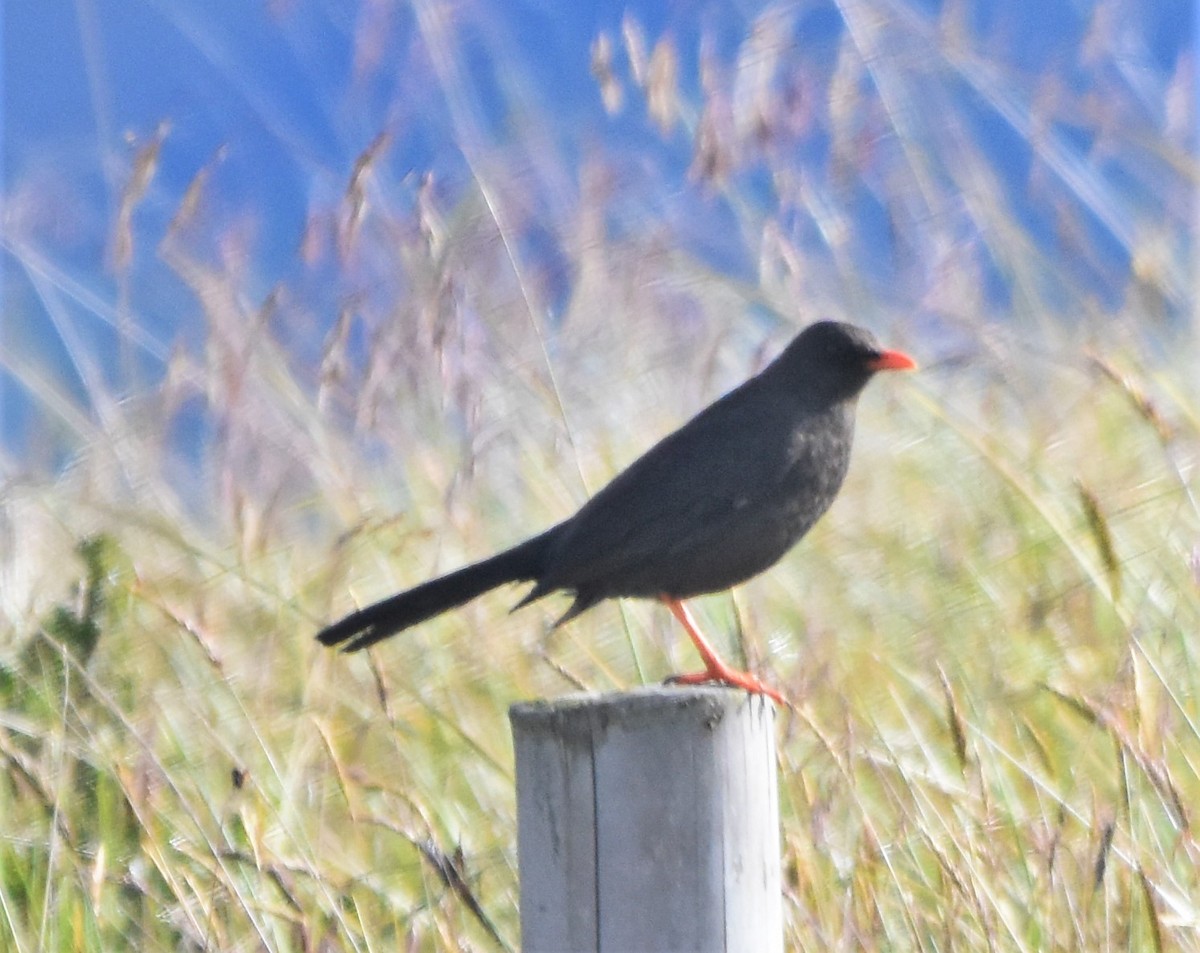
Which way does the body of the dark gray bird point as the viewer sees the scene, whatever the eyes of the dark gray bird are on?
to the viewer's right
